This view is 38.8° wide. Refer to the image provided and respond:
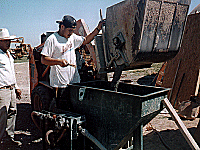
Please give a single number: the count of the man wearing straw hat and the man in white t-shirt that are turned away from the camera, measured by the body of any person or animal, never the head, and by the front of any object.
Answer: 0

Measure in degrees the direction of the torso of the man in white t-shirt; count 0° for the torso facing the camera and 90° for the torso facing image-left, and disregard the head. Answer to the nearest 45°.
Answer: approximately 315°

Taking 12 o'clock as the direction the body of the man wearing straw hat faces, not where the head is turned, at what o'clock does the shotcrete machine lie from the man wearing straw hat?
The shotcrete machine is roughly at 12 o'clock from the man wearing straw hat.

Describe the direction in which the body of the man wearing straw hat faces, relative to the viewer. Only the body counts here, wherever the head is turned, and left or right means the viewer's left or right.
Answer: facing the viewer and to the right of the viewer

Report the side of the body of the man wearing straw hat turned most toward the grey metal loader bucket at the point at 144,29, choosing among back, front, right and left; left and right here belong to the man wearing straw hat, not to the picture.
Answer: front

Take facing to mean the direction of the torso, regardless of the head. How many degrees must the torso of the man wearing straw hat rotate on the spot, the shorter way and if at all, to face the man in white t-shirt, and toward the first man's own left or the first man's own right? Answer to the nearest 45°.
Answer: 0° — they already face them

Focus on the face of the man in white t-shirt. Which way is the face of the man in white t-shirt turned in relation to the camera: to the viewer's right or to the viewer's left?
to the viewer's right
